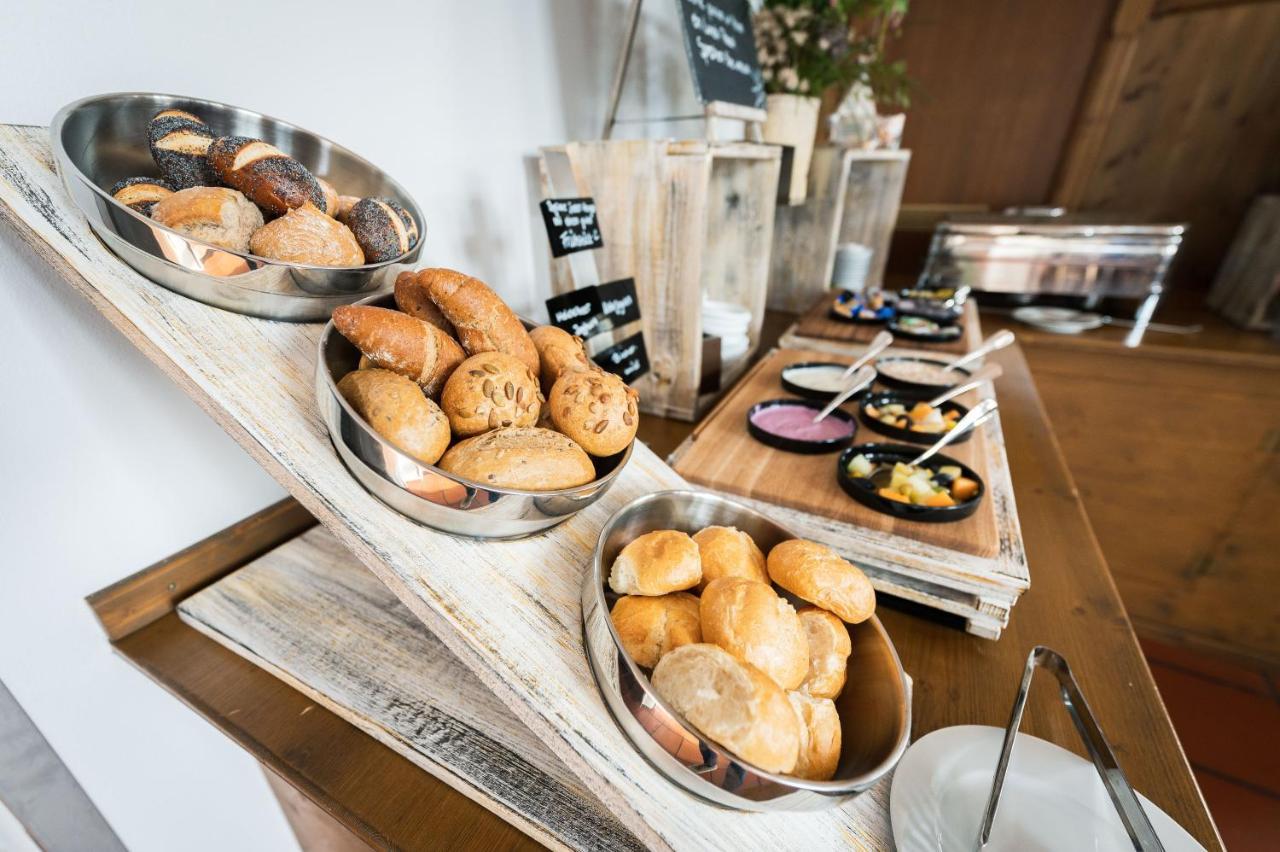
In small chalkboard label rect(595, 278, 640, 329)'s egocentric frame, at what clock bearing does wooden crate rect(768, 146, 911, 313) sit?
The wooden crate is roughly at 7 o'clock from the small chalkboard label.

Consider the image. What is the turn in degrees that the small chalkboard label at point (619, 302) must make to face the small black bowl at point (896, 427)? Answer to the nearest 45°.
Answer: approximately 90° to its left

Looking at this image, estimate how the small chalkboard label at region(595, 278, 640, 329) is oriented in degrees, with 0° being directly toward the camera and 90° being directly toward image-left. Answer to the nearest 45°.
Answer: approximately 0°

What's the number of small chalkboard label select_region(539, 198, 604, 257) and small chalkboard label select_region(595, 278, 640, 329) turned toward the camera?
2

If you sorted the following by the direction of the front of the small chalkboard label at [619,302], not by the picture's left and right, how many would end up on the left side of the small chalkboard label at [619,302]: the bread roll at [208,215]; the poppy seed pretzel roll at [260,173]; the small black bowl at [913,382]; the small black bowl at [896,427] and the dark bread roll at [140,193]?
2

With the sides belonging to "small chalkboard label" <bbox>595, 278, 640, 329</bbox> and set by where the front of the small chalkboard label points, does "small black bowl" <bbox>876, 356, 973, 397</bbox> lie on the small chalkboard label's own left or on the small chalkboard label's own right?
on the small chalkboard label's own left
